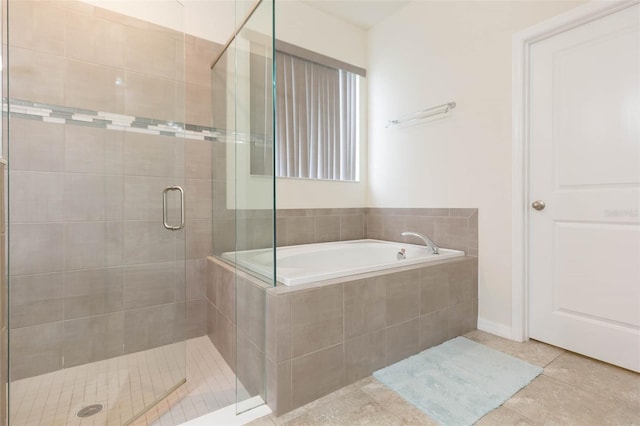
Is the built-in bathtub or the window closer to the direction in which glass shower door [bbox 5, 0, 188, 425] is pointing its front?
the built-in bathtub

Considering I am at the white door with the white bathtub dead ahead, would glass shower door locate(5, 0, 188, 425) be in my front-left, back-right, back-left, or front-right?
front-left

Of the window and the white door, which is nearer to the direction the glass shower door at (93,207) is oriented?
the white door

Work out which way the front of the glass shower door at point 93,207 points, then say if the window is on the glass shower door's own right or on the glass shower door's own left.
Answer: on the glass shower door's own left

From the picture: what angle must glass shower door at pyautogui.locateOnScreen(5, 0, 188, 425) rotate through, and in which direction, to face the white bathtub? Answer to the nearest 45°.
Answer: approximately 45° to its left
